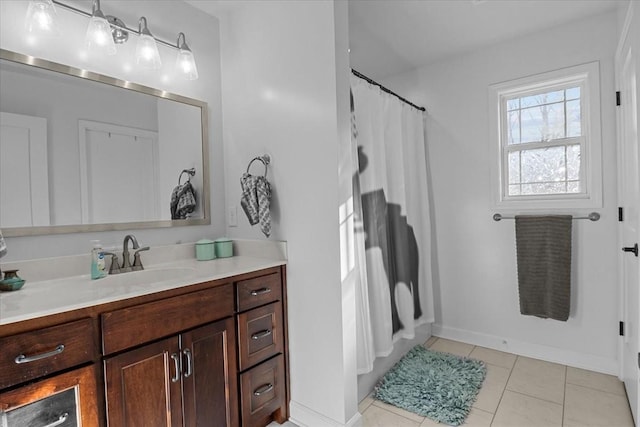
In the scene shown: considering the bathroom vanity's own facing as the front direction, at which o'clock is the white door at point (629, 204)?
The white door is roughly at 11 o'clock from the bathroom vanity.

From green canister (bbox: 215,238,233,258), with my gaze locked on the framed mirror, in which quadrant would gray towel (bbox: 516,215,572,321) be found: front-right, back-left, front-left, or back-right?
back-left

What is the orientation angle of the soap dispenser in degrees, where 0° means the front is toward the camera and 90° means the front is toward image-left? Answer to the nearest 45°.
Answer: approximately 315°

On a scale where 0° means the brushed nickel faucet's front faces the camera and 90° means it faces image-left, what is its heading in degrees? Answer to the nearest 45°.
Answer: approximately 315°

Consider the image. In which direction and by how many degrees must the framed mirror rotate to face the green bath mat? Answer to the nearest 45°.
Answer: approximately 45° to its left

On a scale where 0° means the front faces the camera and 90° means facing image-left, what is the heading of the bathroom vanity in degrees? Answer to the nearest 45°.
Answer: approximately 315°

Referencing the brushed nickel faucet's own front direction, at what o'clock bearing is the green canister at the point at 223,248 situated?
The green canister is roughly at 10 o'clock from the brushed nickel faucet.
